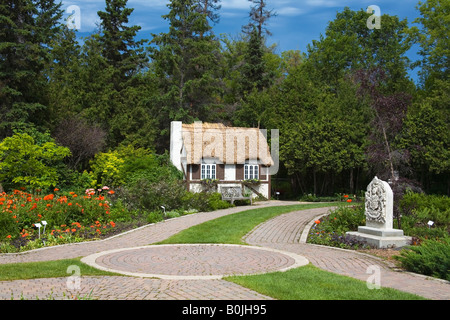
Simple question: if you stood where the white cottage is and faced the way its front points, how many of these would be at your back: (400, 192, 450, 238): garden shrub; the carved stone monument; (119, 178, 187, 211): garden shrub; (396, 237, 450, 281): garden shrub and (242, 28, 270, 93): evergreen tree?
1

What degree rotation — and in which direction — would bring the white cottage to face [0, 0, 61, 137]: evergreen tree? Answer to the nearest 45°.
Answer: approximately 90° to its right

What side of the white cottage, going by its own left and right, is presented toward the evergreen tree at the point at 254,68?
back

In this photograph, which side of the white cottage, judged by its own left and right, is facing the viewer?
front

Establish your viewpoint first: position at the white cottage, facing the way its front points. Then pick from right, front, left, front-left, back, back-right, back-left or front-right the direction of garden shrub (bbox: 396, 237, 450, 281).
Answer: front

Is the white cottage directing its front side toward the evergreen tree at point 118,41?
no

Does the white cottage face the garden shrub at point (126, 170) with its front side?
no

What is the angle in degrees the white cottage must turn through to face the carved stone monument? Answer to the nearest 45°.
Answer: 0° — it already faces it

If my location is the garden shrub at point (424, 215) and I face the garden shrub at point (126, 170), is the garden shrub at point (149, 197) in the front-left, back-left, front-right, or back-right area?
front-left

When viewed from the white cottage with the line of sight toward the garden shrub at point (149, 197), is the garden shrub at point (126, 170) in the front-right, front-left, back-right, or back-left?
front-right

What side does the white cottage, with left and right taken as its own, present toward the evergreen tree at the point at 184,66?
back

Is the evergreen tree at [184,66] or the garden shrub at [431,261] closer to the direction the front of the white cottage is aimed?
the garden shrub

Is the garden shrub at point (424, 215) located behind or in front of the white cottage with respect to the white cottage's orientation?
in front
